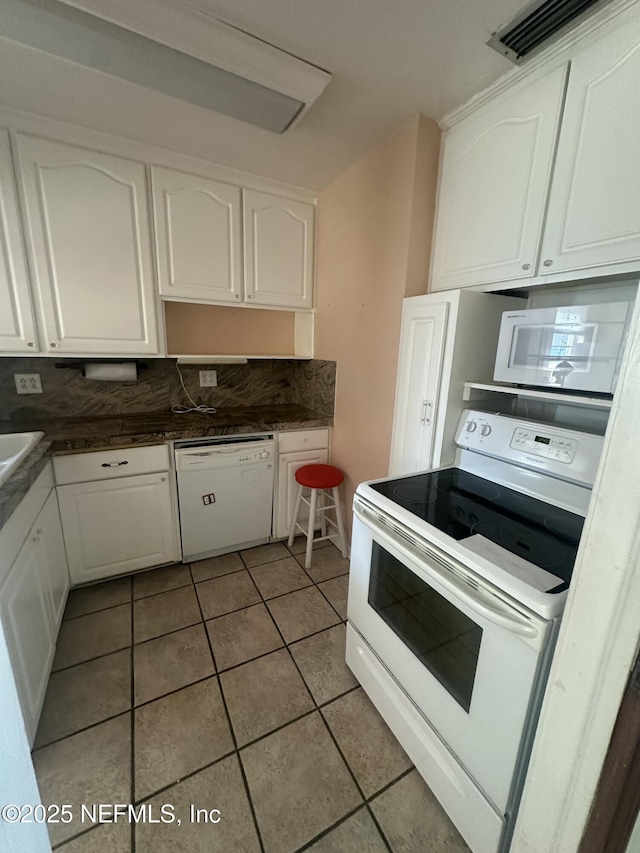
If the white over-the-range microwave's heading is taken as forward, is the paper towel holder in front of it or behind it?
in front

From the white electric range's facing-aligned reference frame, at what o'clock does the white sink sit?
The white sink is roughly at 1 o'clock from the white electric range.

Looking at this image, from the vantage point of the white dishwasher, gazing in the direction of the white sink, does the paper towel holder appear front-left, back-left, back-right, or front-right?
front-right

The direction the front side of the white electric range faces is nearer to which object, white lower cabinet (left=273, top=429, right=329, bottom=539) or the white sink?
the white sink

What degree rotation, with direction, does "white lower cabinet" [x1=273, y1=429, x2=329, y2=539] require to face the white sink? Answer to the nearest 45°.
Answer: approximately 45° to its right

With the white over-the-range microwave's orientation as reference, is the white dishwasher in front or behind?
in front

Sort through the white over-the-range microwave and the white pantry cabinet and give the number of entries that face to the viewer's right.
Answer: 0

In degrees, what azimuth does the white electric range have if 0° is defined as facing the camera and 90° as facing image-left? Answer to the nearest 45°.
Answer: approximately 45°

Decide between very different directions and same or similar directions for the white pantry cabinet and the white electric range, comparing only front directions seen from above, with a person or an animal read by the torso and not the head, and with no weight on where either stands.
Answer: same or similar directions

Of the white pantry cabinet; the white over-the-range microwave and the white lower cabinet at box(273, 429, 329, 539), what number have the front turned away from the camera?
0

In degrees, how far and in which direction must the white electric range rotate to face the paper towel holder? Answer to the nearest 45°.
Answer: approximately 45° to its right

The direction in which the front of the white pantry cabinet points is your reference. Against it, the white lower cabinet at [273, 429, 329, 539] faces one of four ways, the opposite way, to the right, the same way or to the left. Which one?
to the left

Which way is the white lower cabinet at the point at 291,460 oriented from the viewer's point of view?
toward the camera

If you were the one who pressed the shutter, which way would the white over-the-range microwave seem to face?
facing the viewer and to the left of the viewer
